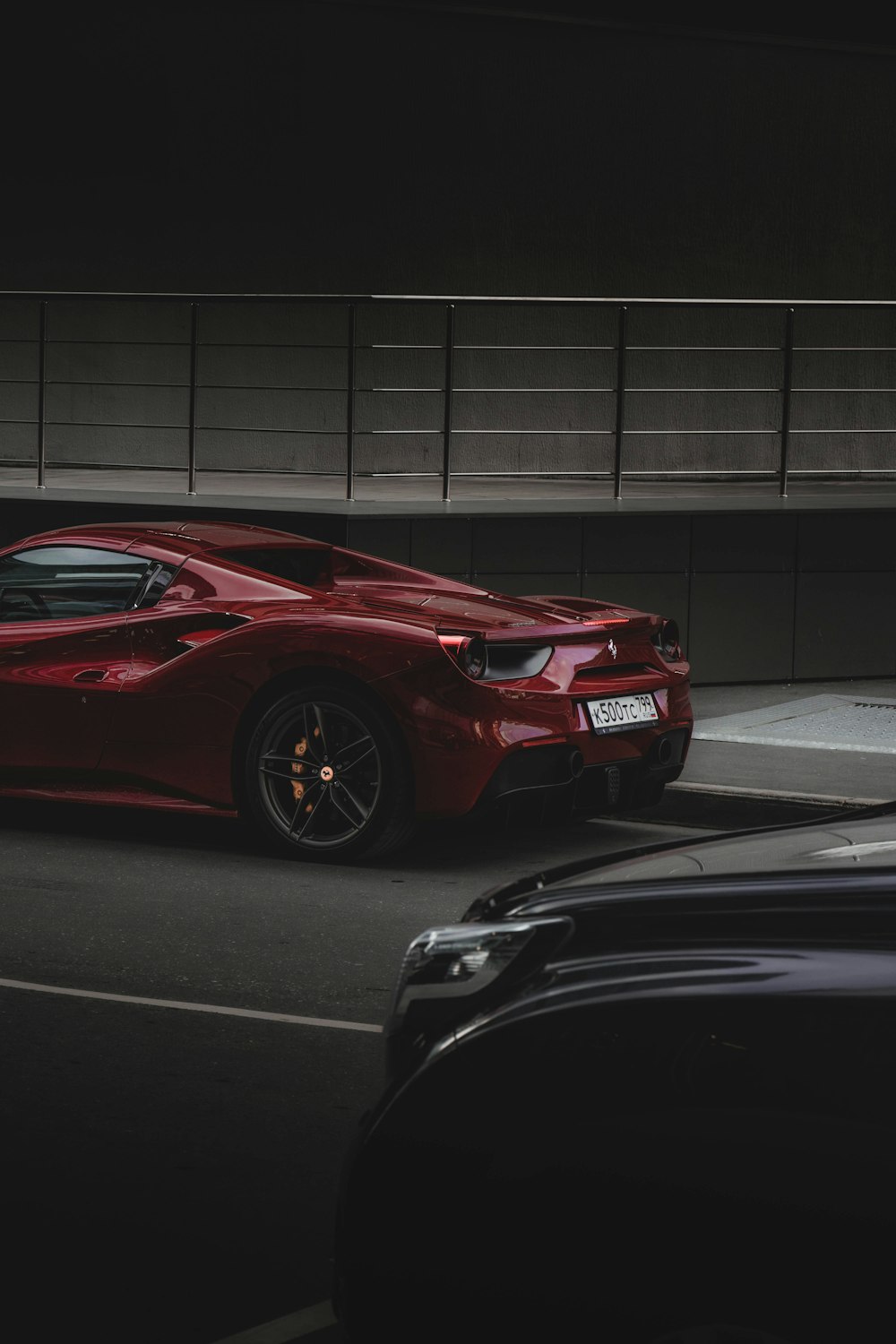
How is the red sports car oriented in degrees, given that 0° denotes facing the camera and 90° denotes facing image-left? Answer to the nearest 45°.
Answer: approximately 135°
